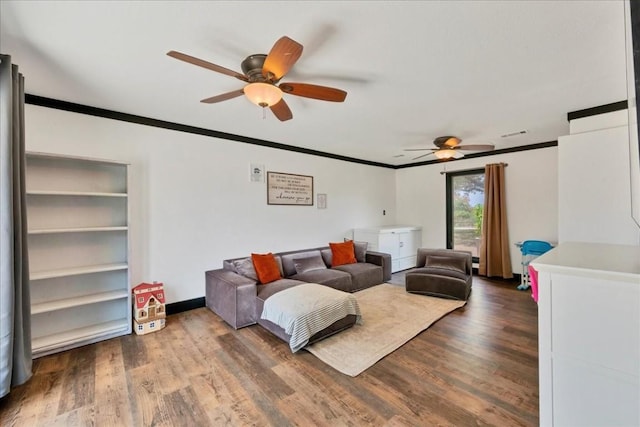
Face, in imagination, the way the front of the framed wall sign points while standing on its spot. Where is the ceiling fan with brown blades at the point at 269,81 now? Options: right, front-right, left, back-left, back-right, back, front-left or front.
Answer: front-right

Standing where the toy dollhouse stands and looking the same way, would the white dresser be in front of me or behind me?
in front

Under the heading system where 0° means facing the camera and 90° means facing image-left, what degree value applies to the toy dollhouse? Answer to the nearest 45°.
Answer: approximately 0°

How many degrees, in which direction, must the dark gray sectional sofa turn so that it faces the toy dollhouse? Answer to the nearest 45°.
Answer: approximately 135° to its right

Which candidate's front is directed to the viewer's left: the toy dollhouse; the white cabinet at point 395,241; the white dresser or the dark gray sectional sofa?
the white dresser

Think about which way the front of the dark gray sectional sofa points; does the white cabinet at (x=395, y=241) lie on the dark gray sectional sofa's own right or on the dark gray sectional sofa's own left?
on the dark gray sectional sofa's own left

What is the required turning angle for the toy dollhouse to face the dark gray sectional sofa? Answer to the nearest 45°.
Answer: approximately 90° to its left

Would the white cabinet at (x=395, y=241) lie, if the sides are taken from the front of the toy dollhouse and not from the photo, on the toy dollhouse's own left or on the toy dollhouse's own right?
on the toy dollhouse's own left

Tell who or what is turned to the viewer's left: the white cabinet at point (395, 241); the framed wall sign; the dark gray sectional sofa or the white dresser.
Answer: the white dresser

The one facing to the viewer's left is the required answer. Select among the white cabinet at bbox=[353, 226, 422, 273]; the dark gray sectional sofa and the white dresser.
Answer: the white dresser

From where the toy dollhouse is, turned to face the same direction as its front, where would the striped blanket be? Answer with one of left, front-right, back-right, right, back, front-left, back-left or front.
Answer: front-left

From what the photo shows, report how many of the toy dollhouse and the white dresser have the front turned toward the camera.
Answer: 1

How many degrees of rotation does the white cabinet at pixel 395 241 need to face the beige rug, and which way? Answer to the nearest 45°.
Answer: approximately 45° to its right

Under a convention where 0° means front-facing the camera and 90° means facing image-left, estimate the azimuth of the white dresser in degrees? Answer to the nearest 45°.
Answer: approximately 90°
